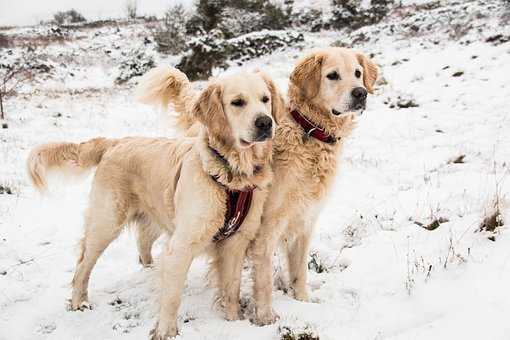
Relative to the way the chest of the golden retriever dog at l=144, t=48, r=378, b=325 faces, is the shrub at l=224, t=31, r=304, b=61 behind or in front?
behind

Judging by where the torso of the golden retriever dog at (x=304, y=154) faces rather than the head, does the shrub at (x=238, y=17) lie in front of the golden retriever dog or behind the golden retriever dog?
behind

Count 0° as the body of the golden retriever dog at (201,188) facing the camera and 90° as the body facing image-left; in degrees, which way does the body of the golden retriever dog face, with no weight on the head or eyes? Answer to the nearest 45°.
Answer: approximately 315°

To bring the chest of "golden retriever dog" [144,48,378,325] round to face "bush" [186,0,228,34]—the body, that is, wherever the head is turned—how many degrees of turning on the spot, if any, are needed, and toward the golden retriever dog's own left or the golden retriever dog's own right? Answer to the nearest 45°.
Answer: approximately 135° to the golden retriever dog's own left

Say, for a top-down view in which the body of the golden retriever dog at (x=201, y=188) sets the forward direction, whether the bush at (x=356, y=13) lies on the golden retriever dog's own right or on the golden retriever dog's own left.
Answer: on the golden retriever dog's own left

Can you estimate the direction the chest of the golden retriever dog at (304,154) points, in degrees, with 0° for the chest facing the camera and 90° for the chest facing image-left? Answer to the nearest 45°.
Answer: approximately 315°

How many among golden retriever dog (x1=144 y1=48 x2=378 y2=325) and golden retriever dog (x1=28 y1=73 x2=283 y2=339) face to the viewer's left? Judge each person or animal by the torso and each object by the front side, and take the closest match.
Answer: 0

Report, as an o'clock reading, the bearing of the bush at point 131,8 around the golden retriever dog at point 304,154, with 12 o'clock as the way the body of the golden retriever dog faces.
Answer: The bush is roughly at 7 o'clock from the golden retriever dog.
